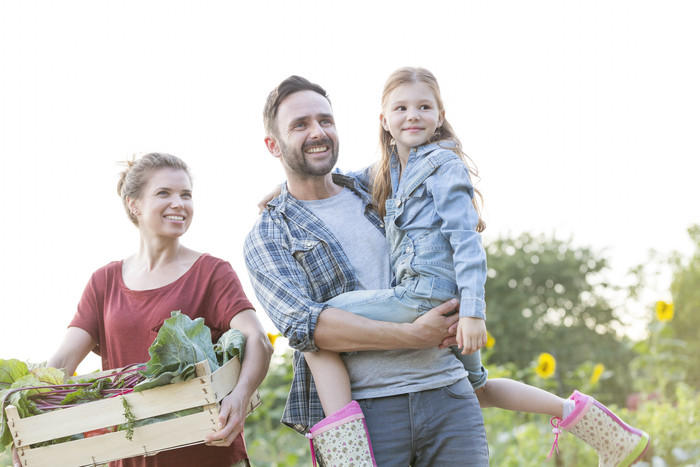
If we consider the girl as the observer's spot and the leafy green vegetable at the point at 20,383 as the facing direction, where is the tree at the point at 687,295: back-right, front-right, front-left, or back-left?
back-right

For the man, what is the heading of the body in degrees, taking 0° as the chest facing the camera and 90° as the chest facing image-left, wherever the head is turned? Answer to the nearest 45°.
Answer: approximately 315°

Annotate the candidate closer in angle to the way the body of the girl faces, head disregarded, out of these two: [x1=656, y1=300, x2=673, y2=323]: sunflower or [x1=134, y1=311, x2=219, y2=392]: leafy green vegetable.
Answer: the leafy green vegetable

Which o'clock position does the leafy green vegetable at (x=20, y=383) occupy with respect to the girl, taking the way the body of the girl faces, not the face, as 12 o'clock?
The leafy green vegetable is roughly at 1 o'clock from the girl.

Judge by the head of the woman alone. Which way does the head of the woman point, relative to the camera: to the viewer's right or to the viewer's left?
to the viewer's right

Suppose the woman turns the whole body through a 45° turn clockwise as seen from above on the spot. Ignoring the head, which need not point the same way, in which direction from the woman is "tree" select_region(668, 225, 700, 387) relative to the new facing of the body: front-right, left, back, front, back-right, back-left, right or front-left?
back

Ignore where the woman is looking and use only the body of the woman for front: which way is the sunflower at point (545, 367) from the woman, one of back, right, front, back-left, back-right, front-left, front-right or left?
back-left

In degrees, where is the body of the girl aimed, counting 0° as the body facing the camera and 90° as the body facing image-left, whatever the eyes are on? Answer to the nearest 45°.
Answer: approximately 45°

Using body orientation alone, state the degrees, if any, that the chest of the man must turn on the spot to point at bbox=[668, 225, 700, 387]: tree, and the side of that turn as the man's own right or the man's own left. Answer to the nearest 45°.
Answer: approximately 90° to the man's own left

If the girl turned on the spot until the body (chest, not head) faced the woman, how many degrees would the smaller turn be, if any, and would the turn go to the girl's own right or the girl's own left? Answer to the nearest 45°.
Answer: approximately 45° to the girl's own right
